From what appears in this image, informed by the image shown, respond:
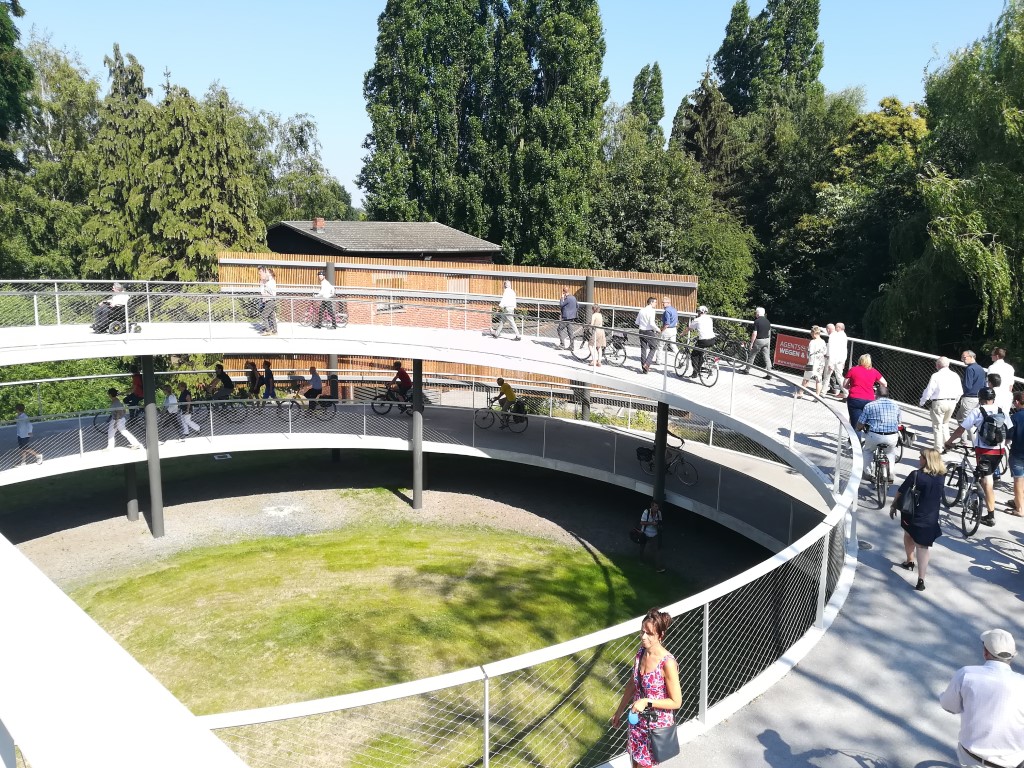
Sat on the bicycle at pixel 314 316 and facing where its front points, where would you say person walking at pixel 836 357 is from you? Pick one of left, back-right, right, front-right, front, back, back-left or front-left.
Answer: back-left

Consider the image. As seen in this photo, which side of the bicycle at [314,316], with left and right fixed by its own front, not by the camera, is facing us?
left

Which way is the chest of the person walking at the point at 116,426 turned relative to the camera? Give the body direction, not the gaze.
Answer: to the viewer's left

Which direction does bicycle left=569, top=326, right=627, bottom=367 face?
to the viewer's left

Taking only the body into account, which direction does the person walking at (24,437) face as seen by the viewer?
to the viewer's left

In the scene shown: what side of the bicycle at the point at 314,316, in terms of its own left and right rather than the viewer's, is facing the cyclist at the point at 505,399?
back

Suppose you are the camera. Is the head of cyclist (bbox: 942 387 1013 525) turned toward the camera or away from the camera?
away from the camera
